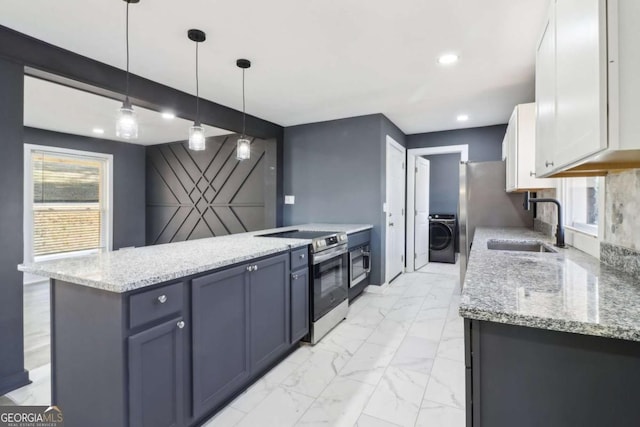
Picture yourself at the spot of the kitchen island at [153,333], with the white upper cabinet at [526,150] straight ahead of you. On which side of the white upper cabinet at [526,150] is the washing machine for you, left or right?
left

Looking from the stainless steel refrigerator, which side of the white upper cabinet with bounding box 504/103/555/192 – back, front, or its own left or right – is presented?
right

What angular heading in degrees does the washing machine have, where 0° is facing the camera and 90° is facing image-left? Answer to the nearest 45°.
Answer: approximately 0°

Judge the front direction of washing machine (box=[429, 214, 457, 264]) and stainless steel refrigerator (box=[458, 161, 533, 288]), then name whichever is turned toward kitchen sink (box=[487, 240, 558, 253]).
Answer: the washing machine

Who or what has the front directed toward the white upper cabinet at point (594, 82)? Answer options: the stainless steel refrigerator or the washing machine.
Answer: the washing machine

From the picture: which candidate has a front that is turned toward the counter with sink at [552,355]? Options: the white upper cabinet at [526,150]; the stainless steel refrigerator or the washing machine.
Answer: the washing machine

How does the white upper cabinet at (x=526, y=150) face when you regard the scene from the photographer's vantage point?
facing to the left of the viewer

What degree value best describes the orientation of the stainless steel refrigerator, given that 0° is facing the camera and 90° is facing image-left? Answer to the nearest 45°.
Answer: approximately 90°

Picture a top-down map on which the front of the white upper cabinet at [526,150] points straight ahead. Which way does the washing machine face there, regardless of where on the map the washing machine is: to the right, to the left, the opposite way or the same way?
to the left

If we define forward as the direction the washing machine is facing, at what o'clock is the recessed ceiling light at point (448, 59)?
The recessed ceiling light is roughly at 12 o'clock from the washing machine.

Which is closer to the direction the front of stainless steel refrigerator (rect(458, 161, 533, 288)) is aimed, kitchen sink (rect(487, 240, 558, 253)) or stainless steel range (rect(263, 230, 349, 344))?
the stainless steel range

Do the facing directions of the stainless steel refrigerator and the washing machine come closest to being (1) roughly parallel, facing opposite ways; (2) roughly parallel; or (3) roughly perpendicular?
roughly perpendicular

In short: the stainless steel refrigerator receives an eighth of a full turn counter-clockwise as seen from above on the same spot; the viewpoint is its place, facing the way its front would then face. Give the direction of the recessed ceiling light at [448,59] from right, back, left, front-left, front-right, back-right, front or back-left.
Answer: front-left

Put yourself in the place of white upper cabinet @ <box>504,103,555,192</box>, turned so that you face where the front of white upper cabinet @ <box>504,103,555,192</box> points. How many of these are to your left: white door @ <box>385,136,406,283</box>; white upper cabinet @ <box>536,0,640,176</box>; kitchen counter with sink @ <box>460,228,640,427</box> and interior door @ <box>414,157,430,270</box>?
2
